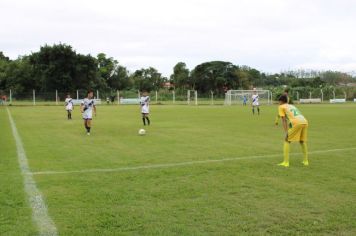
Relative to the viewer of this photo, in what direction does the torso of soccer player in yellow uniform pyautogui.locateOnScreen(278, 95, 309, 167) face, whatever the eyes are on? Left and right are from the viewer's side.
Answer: facing away from the viewer and to the left of the viewer

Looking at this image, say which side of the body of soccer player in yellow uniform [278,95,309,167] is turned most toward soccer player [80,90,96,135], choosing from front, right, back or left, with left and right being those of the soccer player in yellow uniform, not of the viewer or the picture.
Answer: front
